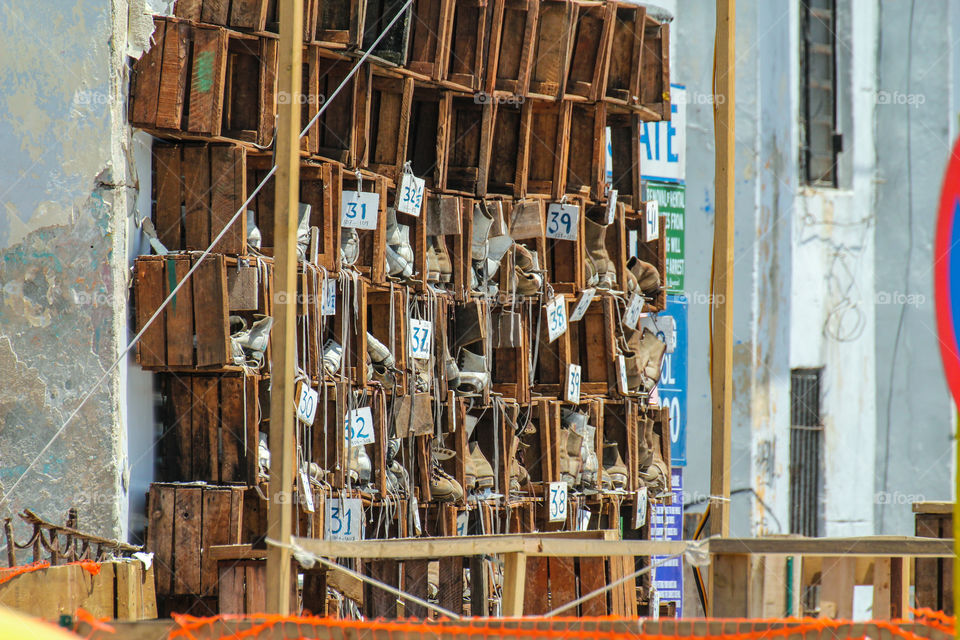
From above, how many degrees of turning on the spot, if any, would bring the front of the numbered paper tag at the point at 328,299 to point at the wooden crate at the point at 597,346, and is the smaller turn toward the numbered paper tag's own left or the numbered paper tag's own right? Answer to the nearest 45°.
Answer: approximately 135° to the numbered paper tag's own left

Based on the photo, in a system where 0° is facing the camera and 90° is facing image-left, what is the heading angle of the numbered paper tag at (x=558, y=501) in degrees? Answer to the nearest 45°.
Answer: approximately 315°

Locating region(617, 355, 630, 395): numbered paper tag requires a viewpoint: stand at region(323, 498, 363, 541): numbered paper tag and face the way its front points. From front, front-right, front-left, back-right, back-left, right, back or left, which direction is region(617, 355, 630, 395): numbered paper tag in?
back-left
